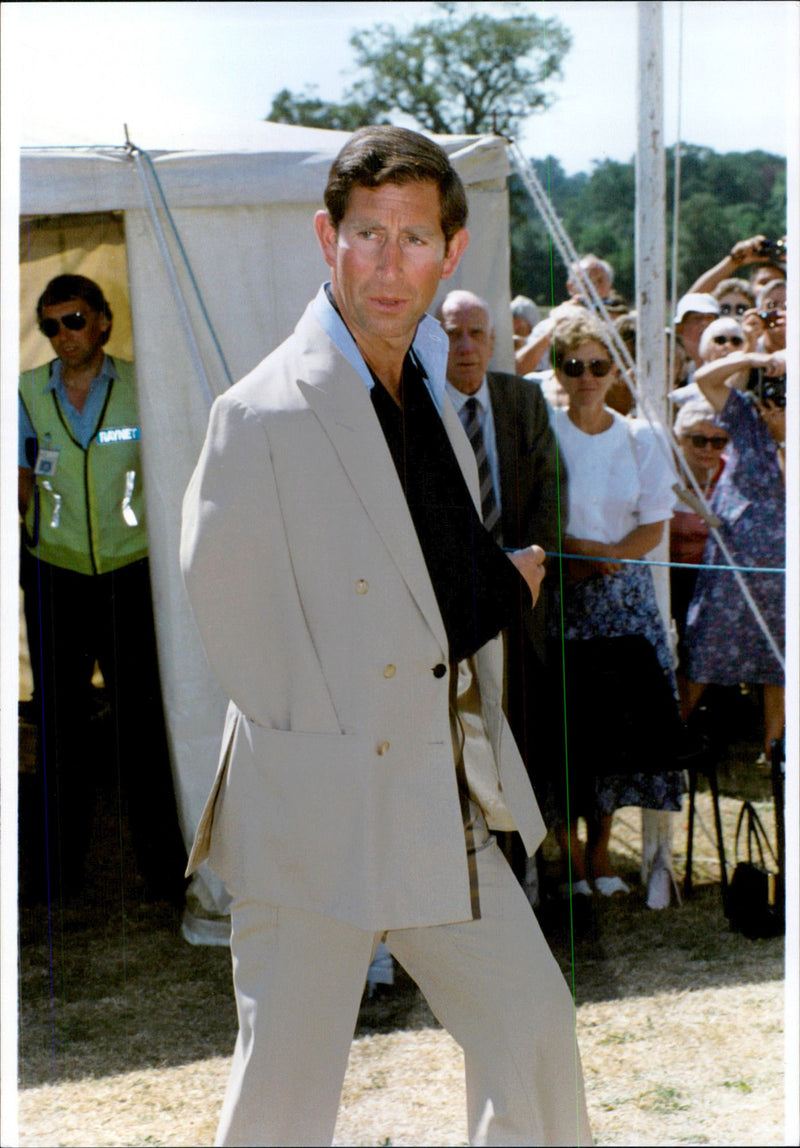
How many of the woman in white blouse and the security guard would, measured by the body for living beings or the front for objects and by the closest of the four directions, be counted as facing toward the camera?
2

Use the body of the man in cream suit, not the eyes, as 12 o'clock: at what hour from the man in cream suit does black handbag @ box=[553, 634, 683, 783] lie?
The black handbag is roughly at 8 o'clock from the man in cream suit.

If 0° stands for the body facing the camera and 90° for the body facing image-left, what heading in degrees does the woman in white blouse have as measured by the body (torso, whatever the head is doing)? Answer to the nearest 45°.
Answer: approximately 0°

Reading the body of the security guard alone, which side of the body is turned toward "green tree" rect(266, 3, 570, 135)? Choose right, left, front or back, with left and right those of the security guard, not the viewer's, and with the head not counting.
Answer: back
